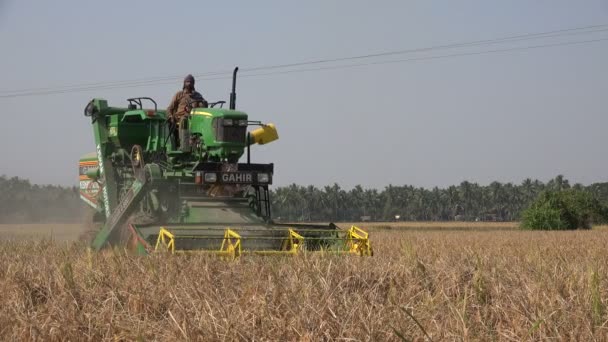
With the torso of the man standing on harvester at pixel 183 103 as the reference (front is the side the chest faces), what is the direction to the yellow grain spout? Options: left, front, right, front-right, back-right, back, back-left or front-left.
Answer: front-left

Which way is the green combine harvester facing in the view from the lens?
facing the viewer and to the right of the viewer

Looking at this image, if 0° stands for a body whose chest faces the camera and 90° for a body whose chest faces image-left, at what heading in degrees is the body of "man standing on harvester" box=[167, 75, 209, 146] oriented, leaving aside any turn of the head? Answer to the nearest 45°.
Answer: approximately 315°
